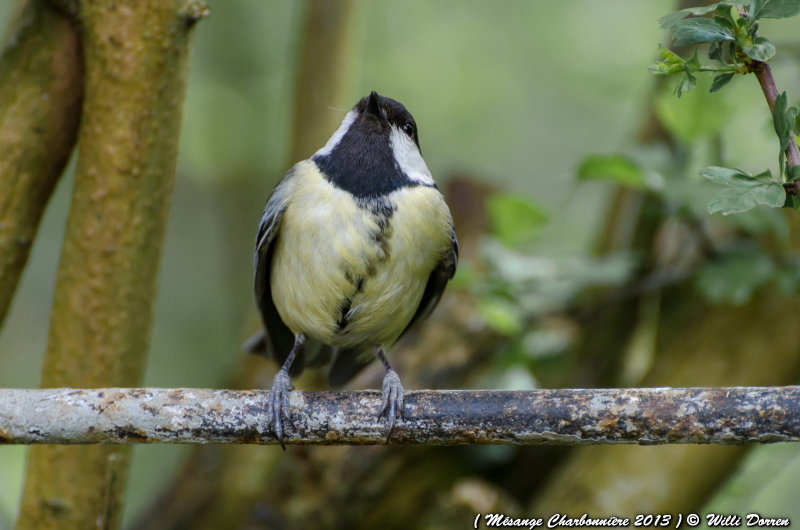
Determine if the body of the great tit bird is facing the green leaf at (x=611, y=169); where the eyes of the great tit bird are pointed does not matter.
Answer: no

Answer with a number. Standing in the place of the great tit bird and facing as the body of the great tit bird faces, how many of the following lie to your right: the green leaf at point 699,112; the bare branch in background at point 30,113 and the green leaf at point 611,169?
1

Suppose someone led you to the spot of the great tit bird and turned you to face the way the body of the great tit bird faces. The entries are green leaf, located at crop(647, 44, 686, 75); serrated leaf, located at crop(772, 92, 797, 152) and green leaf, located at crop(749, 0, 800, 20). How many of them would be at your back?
0

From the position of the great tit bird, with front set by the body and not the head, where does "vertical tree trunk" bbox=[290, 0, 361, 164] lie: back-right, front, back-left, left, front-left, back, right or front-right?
back

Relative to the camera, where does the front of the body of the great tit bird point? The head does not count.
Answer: toward the camera

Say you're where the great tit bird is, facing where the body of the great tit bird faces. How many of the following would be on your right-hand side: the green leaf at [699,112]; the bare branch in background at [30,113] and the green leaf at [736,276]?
1
